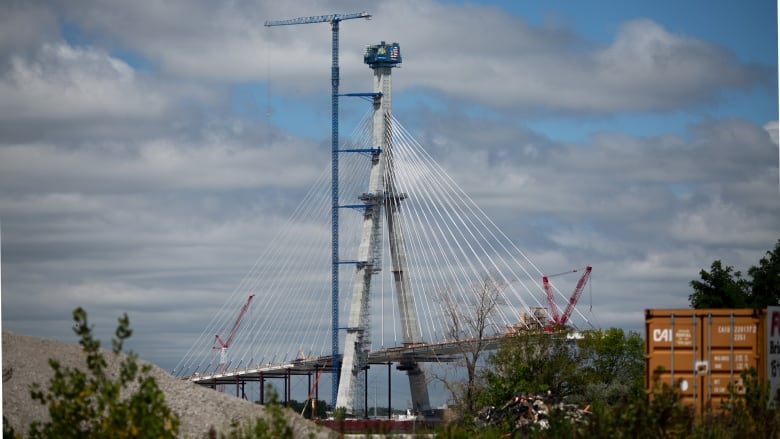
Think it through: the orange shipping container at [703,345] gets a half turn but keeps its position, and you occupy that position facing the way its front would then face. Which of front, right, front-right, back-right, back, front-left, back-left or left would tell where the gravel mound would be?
left

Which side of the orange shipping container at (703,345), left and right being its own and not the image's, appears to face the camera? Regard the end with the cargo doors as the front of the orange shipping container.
front

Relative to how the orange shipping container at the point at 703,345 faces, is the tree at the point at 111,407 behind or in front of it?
in front
